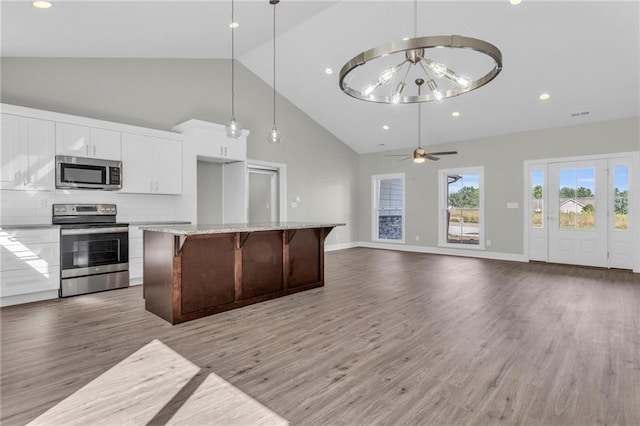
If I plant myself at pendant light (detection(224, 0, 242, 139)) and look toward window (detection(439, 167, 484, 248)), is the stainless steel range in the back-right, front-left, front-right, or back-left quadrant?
back-left

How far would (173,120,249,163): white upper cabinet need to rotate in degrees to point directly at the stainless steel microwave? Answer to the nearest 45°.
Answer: approximately 90° to its right

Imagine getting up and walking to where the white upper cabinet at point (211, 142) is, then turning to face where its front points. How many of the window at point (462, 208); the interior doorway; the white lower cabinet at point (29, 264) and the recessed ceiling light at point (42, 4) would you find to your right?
2

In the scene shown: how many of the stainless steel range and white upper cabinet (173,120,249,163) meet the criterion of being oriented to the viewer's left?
0

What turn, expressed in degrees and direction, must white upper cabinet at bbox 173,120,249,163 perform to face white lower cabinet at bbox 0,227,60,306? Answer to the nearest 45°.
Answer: approximately 90° to its right

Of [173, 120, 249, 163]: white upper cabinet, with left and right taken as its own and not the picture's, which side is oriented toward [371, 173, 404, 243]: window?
left

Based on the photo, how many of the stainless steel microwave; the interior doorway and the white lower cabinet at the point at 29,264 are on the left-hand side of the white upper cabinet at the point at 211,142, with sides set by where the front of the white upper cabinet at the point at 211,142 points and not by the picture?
1

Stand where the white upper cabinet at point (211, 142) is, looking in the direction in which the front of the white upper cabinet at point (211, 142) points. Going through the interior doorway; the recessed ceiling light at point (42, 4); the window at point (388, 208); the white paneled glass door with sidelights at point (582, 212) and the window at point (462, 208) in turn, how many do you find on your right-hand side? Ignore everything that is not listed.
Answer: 1

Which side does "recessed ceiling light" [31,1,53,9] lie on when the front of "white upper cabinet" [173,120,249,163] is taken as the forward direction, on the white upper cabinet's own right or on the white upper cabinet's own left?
on the white upper cabinet's own right

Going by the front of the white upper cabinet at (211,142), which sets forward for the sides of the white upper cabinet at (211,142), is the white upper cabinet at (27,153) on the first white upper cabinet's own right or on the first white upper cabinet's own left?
on the first white upper cabinet's own right

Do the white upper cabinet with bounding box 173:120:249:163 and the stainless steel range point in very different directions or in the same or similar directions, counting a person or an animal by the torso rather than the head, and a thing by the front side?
same or similar directions

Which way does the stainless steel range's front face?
toward the camera

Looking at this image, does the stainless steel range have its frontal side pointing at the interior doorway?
no

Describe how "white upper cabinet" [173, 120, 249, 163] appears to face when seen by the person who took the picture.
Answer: facing the viewer and to the right of the viewer

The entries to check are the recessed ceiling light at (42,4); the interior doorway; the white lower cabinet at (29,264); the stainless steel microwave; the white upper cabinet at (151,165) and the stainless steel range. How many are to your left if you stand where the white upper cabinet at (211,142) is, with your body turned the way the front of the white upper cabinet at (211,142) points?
1

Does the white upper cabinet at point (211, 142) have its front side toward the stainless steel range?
no
